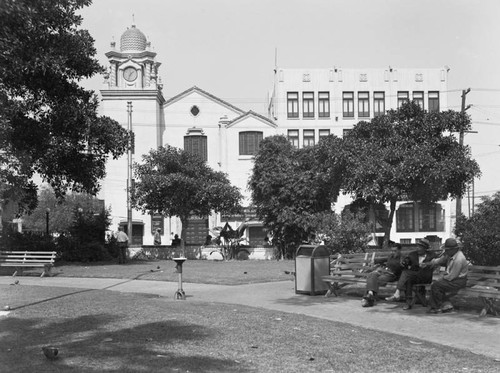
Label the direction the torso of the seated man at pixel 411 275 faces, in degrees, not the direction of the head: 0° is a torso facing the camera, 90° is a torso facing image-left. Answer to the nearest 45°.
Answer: approximately 45°

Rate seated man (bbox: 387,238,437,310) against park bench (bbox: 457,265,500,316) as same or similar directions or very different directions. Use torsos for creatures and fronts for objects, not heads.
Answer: same or similar directions

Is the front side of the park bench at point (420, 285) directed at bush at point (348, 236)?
no

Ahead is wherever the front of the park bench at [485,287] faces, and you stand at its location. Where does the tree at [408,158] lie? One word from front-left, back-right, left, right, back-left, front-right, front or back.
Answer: back-right

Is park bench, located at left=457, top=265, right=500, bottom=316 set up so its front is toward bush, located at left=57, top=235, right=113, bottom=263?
no

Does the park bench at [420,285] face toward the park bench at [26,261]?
no

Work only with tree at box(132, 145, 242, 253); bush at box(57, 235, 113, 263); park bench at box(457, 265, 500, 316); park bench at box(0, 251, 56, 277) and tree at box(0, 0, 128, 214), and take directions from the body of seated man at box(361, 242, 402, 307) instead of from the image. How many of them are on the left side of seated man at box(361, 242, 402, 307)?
1

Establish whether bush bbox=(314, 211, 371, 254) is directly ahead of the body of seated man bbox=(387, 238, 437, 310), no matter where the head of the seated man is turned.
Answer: no

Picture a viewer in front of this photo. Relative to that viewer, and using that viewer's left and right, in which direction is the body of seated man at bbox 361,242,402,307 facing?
facing the viewer and to the left of the viewer

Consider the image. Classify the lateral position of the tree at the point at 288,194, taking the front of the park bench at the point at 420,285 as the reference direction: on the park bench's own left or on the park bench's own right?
on the park bench's own right

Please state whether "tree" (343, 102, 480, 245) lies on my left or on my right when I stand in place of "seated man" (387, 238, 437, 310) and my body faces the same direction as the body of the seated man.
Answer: on my right

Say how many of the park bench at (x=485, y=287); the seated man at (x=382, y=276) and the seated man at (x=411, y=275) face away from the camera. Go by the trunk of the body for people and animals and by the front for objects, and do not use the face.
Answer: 0

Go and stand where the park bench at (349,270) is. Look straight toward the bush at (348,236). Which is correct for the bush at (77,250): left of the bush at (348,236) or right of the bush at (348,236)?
left

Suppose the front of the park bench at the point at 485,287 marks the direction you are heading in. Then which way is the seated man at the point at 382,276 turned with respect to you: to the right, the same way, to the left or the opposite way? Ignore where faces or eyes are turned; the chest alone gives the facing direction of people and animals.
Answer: the same way
